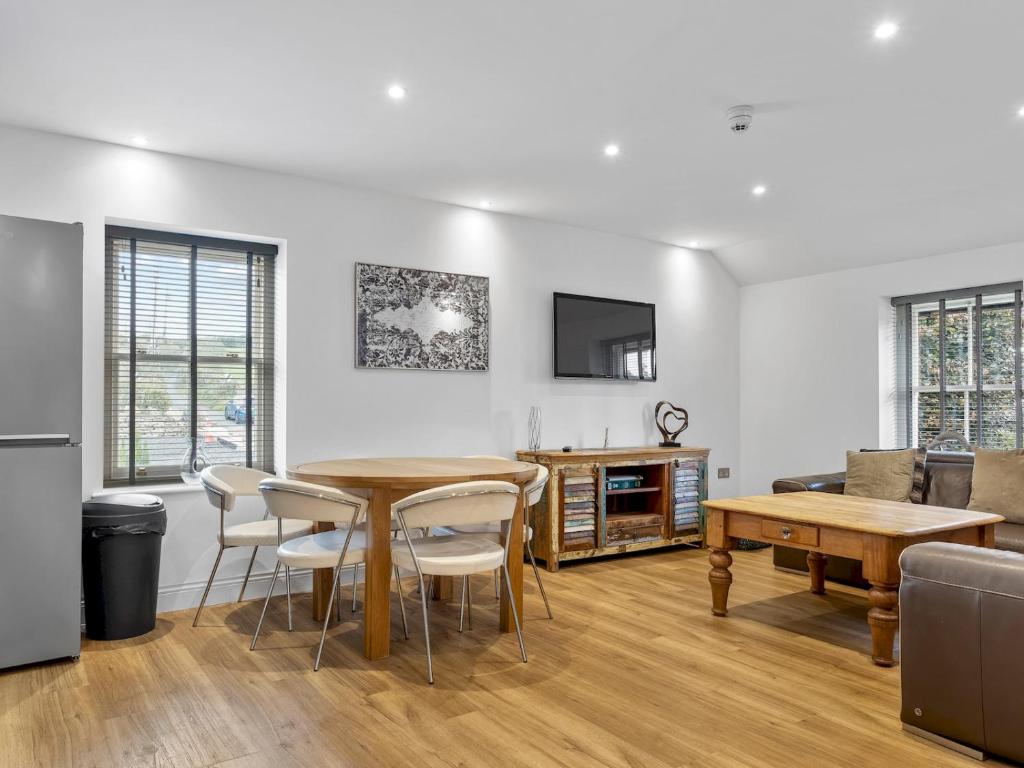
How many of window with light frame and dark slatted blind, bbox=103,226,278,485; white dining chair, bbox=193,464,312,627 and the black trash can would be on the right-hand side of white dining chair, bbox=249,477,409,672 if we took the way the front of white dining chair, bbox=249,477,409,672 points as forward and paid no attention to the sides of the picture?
0

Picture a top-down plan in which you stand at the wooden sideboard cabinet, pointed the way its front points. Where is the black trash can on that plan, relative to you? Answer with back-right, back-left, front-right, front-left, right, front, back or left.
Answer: right

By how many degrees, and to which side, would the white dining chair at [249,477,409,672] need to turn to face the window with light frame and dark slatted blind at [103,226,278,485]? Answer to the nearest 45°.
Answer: approximately 90° to its left

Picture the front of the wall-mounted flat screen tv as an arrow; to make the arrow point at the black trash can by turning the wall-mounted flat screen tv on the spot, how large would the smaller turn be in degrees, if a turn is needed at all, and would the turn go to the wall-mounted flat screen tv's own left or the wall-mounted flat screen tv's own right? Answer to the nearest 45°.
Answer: approximately 90° to the wall-mounted flat screen tv's own right

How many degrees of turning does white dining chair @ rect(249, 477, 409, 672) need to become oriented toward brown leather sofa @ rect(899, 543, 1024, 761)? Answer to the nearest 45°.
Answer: approximately 90° to its right

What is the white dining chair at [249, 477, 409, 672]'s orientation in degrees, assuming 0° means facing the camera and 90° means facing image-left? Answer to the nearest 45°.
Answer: approximately 225°

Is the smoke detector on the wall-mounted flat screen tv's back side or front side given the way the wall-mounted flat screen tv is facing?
on the front side

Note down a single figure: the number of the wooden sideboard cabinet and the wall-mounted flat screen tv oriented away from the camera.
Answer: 0

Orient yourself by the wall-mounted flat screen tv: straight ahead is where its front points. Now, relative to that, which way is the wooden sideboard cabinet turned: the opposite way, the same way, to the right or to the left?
the same way

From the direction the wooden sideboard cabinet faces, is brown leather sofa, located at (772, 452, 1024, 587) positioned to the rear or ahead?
ahead

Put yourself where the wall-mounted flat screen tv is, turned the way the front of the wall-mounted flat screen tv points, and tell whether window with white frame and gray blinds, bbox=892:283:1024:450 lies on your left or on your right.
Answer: on your left

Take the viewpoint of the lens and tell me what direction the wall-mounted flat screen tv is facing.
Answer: facing the viewer and to the right of the viewer

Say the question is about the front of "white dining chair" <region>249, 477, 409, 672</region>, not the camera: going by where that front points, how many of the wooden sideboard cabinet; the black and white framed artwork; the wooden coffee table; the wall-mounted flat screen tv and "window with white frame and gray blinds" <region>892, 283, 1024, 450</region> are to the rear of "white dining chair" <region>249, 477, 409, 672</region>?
0

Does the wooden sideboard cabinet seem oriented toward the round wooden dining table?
no

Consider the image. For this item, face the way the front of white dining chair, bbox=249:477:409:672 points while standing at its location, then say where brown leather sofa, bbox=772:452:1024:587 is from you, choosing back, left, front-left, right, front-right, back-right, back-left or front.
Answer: front-right

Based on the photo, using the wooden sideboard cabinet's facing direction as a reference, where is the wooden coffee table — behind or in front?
in front

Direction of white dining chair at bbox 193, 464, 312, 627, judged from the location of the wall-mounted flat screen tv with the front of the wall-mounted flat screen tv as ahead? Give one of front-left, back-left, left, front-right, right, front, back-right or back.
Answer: right

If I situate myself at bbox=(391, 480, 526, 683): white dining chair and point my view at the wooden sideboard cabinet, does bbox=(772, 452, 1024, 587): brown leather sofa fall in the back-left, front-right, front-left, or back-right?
front-right

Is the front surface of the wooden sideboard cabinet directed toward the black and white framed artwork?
no
